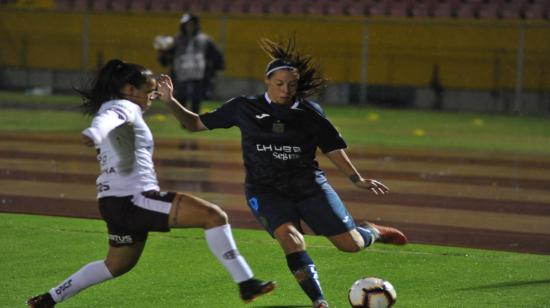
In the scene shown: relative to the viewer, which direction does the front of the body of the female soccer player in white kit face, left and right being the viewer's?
facing to the right of the viewer

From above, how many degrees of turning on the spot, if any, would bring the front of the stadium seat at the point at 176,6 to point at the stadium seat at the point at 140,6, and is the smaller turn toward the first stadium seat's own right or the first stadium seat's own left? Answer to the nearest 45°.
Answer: approximately 135° to the first stadium seat's own right

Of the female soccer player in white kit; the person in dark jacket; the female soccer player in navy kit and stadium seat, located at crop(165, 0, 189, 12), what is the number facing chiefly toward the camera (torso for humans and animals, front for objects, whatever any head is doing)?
3

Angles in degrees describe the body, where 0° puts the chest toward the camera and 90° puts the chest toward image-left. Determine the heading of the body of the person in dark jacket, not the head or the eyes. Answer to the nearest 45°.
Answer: approximately 0°

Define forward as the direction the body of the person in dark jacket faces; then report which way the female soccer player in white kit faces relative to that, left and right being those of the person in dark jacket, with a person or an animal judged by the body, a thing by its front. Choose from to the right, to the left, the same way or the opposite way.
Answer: to the left

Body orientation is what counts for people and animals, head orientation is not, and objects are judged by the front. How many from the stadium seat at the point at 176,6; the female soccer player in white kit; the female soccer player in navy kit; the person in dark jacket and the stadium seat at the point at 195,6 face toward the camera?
4

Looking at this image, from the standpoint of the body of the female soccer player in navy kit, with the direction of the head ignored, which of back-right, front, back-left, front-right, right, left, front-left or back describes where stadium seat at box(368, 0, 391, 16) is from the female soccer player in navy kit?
back

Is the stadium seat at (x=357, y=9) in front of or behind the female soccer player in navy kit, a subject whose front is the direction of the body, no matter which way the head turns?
behind
